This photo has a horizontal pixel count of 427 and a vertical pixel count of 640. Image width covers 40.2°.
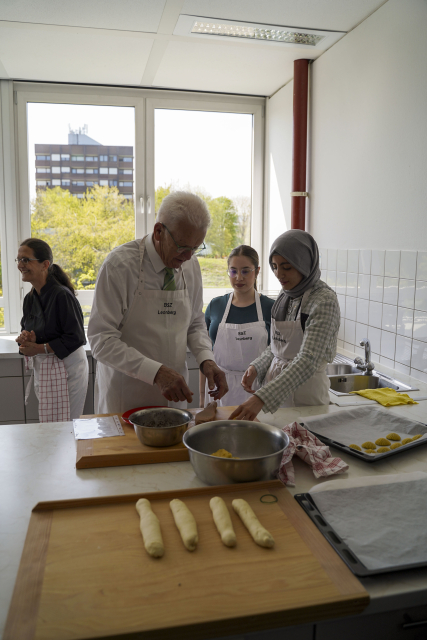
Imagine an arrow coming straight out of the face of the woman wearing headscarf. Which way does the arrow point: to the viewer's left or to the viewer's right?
to the viewer's left

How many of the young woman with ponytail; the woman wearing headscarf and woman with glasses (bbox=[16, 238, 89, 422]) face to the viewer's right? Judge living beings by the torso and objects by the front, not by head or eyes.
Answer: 0

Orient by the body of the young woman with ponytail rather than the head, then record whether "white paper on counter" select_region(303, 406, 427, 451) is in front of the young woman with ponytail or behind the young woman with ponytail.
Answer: in front

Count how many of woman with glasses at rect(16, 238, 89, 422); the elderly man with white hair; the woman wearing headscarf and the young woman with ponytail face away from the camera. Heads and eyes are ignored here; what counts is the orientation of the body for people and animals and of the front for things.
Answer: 0

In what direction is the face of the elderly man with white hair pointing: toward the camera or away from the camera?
toward the camera

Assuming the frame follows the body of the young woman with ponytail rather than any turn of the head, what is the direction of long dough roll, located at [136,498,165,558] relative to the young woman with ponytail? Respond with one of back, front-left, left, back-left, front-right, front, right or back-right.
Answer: front

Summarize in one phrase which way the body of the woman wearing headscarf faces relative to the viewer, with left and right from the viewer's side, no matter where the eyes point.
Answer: facing the viewer and to the left of the viewer

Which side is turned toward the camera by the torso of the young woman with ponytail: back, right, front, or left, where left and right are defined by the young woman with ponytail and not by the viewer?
front

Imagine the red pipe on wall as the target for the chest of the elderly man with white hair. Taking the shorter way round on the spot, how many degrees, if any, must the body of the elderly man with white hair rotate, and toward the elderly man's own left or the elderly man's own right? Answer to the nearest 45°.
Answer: approximately 90° to the elderly man's own left

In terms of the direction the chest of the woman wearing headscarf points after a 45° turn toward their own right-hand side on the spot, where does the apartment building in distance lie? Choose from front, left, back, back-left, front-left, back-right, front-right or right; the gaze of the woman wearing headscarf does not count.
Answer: front-right

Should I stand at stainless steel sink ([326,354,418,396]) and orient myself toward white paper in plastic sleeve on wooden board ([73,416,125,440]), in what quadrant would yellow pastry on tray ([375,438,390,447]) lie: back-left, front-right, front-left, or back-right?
front-left

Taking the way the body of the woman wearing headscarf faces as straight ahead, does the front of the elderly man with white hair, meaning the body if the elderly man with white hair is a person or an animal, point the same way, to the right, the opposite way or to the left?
to the left

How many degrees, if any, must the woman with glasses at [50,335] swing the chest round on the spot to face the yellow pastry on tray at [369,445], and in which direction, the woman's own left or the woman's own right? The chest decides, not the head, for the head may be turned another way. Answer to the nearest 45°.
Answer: approximately 90° to the woman's own left

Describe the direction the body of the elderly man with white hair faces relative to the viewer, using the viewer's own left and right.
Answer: facing the viewer and to the right of the viewer
